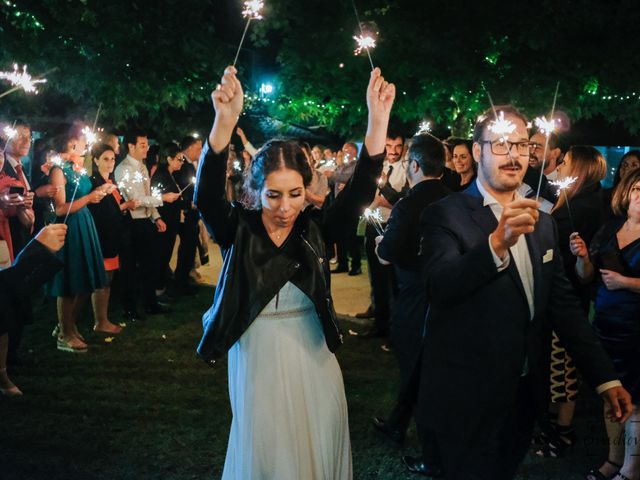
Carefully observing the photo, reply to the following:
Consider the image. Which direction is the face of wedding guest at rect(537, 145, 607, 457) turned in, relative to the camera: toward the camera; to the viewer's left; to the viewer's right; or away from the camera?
to the viewer's left

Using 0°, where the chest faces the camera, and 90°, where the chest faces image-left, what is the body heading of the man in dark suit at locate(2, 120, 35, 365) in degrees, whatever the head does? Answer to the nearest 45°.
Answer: approximately 315°

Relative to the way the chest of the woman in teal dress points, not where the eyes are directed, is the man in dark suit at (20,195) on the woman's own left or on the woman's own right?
on the woman's own right

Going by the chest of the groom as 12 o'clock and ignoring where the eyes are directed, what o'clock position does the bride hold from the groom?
The bride is roughly at 4 o'clock from the groom.

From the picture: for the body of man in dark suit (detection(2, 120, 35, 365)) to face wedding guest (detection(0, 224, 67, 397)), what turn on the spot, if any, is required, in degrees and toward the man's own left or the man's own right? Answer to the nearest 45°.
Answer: approximately 45° to the man's own right

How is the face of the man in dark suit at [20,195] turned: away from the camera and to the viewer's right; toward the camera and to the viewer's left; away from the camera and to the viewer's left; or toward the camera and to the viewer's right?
toward the camera and to the viewer's right

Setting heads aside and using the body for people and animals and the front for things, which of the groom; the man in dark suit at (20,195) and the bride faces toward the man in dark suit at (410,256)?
the man in dark suit at (20,195)
